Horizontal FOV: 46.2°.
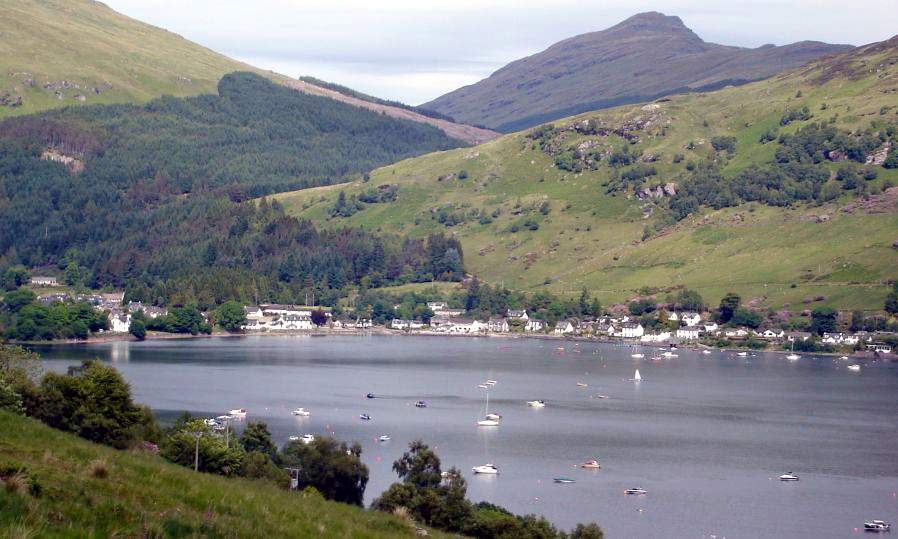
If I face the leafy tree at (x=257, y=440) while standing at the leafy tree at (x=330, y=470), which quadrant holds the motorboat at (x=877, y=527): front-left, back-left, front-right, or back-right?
back-right
